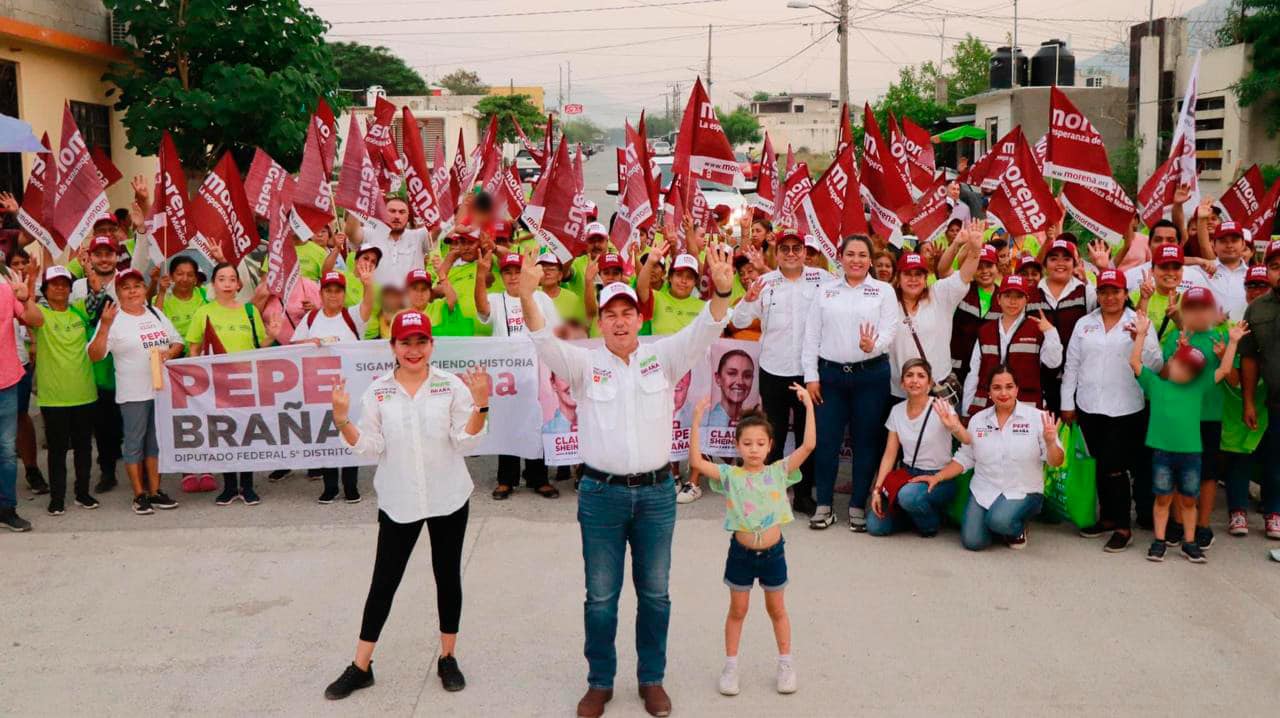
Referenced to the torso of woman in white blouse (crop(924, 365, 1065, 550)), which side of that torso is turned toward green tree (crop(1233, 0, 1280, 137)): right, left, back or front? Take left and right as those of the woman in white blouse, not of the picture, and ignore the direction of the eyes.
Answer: back

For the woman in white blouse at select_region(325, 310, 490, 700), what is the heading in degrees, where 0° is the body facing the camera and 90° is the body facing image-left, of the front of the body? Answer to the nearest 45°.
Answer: approximately 0°

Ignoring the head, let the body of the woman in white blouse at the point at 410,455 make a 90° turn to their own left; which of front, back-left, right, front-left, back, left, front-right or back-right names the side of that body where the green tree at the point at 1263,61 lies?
front-left

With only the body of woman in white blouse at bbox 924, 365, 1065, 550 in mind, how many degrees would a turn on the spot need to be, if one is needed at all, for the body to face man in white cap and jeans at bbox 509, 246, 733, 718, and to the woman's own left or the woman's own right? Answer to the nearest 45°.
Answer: approximately 45° to the woman's own right

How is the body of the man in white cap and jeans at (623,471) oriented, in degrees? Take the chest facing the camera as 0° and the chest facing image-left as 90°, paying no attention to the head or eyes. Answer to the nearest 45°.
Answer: approximately 0°

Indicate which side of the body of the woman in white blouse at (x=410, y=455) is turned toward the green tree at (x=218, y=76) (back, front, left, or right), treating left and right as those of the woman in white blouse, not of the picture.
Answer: back

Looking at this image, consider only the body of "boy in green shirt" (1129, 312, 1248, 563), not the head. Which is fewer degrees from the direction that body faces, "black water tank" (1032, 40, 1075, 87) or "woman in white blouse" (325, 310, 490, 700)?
the woman in white blouse
